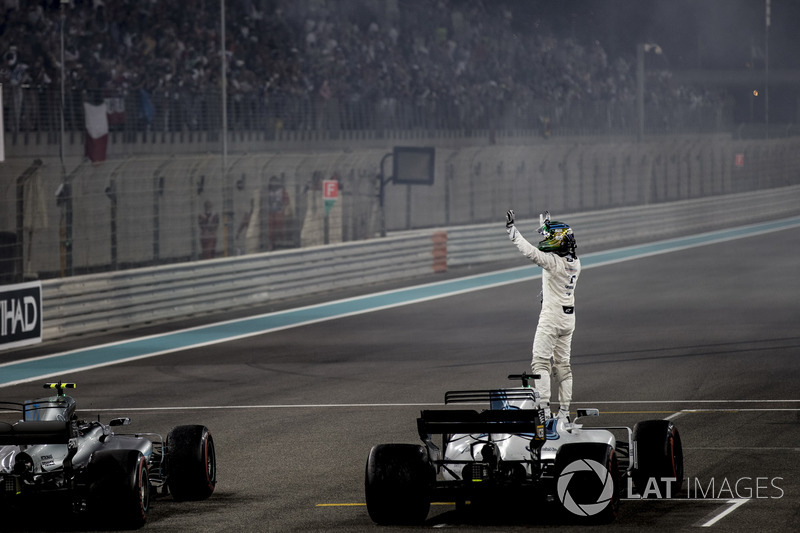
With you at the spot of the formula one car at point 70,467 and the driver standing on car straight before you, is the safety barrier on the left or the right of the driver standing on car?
left

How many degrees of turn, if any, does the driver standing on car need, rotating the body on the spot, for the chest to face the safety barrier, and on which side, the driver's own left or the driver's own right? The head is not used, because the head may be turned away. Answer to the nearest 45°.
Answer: approximately 45° to the driver's own right

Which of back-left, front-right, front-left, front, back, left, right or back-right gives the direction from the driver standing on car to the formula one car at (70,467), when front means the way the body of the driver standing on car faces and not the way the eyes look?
left

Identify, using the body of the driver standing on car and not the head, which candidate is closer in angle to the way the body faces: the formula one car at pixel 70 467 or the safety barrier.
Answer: the safety barrier

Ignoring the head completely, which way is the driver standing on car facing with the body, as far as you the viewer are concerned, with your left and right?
facing away from the viewer and to the left of the viewer
